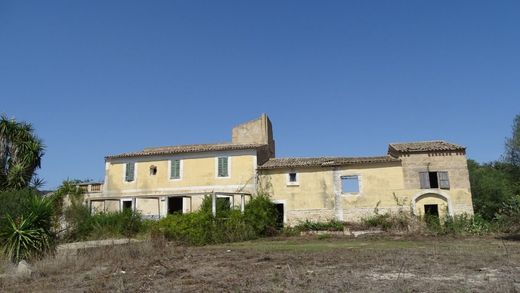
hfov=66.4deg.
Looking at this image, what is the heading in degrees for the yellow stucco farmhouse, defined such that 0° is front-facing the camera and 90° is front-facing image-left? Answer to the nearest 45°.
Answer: approximately 0°

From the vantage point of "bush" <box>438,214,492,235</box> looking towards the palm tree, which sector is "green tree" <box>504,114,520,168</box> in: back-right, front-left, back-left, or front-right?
back-right

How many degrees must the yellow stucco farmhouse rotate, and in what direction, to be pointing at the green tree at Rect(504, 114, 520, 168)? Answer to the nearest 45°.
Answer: approximately 135° to its left

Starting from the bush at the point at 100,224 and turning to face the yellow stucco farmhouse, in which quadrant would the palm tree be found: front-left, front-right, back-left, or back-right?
back-left

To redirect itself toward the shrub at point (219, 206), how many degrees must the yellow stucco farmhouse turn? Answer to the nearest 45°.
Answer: approximately 45° to its right

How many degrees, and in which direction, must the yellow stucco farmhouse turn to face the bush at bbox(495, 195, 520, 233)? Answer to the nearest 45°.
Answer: approximately 90° to its left

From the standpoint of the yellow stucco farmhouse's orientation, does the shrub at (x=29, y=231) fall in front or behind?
in front

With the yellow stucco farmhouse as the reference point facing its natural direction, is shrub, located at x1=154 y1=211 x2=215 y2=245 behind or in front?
in front

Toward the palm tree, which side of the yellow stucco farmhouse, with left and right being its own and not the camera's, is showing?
right

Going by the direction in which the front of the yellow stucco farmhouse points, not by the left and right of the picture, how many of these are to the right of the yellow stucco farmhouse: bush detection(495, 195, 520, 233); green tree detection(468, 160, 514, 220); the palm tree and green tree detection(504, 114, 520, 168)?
1

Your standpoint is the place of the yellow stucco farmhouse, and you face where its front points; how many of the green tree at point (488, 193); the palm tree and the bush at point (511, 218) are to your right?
1
